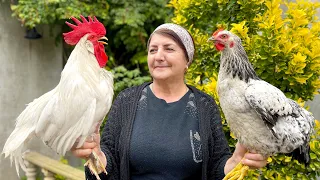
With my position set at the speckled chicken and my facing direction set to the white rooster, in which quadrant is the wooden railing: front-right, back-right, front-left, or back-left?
front-right

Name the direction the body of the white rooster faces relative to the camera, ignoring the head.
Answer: to the viewer's right

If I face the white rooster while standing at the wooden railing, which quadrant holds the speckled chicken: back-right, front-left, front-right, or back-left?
front-left

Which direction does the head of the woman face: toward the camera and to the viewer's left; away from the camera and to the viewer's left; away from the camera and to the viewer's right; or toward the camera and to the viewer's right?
toward the camera and to the viewer's left

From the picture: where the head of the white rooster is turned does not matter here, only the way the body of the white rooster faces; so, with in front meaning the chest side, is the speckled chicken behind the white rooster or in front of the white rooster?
in front

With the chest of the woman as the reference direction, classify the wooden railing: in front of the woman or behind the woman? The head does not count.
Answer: behind

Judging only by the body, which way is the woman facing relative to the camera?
toward the camera

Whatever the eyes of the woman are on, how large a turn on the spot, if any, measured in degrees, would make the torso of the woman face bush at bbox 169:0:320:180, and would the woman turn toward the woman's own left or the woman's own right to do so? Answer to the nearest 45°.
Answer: approximately 135° to the woman's own left
